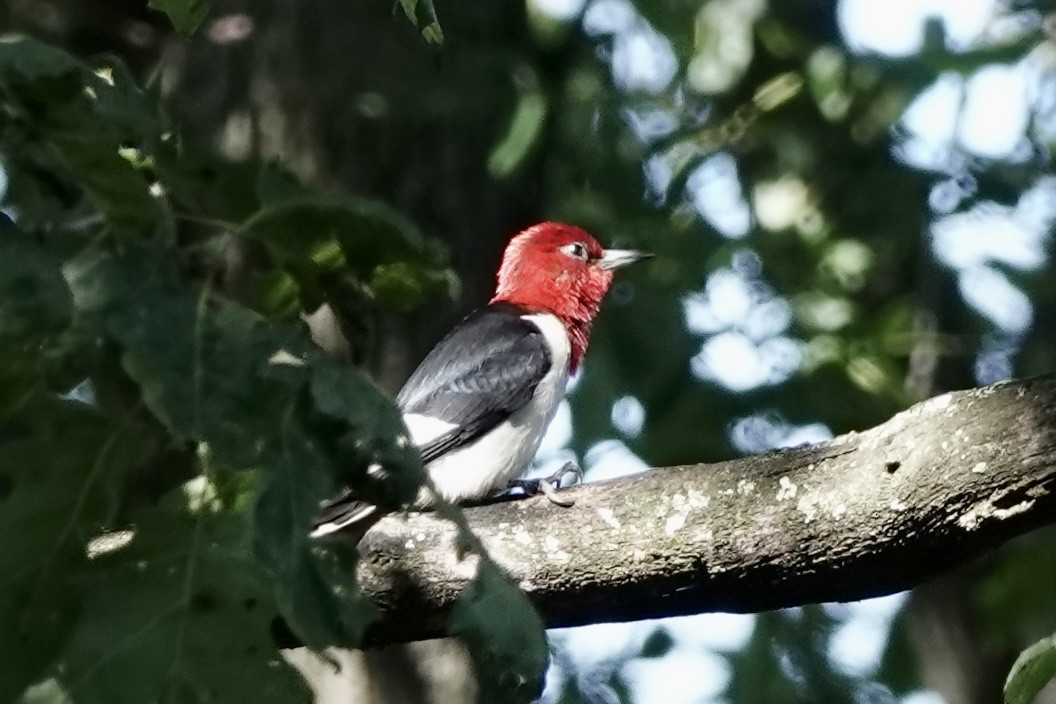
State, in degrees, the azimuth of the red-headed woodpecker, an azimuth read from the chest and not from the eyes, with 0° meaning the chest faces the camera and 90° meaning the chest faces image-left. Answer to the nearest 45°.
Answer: approximately 270°

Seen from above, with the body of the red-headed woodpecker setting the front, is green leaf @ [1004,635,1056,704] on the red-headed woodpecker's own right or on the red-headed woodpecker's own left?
on the red-headed woodpecker's own right

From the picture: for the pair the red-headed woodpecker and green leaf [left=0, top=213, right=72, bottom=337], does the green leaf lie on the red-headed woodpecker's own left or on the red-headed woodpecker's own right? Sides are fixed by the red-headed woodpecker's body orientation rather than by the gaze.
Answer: on the red-headed woodpecker's own right

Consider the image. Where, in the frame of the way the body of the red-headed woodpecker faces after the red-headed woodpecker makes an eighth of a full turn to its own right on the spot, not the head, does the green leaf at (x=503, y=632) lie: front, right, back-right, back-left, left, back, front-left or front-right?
front-right
